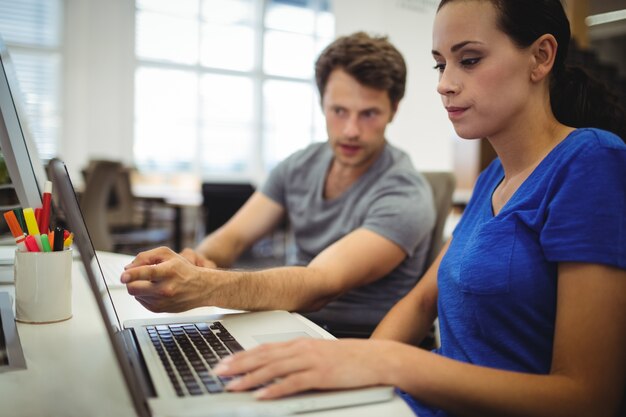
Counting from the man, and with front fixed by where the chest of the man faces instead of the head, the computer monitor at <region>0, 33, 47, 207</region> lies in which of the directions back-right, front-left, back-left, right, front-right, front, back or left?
front

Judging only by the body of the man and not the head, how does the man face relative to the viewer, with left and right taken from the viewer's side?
facing the viewer and to the left of the viewer

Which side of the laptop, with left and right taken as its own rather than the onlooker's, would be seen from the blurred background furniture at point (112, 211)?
left

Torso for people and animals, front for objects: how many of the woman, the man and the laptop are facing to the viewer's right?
1

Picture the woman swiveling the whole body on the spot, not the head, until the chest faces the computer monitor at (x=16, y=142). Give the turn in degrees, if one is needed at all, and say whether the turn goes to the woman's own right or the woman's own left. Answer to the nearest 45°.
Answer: approximately 45° to the woman's own right

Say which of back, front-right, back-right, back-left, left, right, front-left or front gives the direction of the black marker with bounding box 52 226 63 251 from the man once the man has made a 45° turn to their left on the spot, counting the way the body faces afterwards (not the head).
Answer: front-right

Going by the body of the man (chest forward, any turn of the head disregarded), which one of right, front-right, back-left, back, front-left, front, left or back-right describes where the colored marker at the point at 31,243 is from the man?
front

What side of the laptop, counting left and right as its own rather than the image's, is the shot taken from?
right

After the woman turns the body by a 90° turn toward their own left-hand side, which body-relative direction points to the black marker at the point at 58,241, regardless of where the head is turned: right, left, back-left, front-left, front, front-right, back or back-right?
back-right

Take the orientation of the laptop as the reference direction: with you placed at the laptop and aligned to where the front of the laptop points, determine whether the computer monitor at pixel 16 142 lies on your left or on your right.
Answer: on your left

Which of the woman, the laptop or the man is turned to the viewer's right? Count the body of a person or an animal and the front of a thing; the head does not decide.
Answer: the laptop

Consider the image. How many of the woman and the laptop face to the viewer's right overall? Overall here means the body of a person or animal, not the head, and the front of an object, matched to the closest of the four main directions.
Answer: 1
